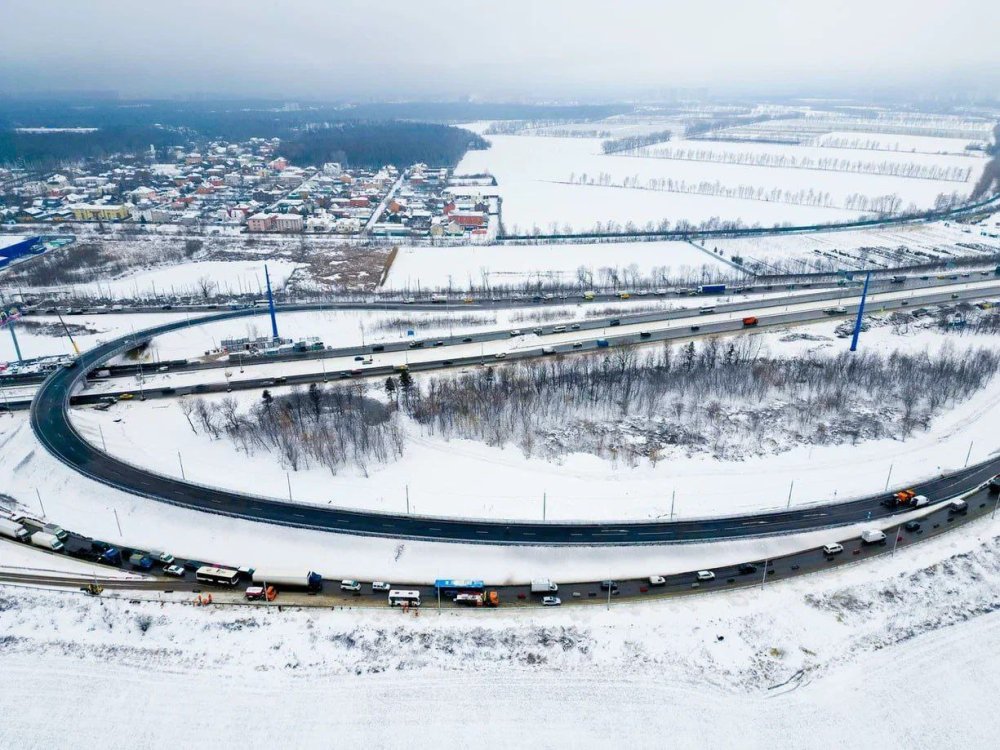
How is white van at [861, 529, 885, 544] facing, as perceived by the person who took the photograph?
facing away from the viewer and to the right of the viewer

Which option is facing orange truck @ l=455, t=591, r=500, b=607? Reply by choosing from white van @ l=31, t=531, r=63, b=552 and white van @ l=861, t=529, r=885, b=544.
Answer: the white van @ l=31, t=531, r=63, b=552

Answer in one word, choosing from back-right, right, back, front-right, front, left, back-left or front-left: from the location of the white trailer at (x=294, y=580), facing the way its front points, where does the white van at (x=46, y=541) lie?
back-left

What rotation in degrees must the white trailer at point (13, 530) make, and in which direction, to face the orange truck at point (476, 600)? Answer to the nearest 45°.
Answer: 0° — it already faces it

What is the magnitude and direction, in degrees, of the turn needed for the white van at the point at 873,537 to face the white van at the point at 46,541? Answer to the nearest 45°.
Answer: approximately 180°

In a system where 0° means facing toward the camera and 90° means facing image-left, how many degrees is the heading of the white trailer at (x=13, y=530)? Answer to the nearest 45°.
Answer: approximately 315°

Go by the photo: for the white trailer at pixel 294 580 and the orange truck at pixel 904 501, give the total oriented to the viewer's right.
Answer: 1

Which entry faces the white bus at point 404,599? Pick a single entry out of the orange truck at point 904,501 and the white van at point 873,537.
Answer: the orange truck

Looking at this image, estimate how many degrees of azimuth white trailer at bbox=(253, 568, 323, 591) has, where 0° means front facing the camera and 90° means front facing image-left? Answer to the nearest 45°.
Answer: approximately 270°
